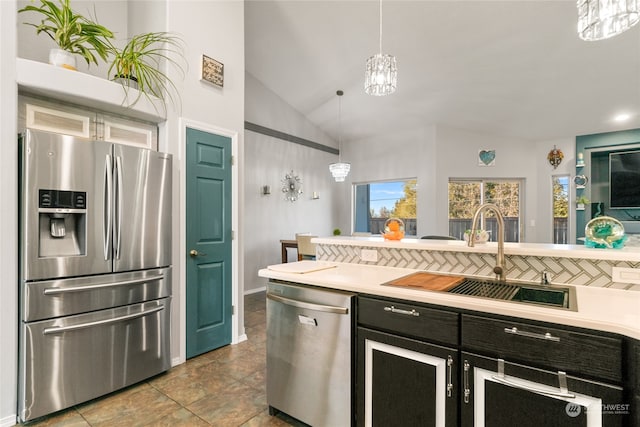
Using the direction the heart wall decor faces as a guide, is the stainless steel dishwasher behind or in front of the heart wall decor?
in front

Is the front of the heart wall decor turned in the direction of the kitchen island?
yes

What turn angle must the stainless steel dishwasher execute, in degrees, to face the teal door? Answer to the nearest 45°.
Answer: approximately 90° to its right

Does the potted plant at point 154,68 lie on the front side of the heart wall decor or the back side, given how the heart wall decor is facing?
on the front side

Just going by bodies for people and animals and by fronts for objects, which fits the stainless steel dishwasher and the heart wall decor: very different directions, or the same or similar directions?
same or similar directions

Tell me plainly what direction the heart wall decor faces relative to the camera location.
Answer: facing the viewer

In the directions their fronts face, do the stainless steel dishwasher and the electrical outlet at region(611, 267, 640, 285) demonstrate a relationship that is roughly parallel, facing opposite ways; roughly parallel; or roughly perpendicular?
roughly parallel

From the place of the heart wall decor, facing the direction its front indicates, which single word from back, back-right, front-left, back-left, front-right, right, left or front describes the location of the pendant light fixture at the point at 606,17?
front

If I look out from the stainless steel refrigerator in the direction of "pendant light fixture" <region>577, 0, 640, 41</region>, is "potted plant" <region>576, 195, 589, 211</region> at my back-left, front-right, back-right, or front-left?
front-left

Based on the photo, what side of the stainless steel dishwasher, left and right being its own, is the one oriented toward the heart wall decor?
back

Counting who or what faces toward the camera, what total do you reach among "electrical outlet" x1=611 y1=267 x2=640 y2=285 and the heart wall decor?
2

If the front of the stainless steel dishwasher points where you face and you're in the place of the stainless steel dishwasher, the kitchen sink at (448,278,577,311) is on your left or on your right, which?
on your left

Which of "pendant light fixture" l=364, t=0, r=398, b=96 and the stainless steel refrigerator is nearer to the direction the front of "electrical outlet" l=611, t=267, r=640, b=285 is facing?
the stainless steel refrigerator

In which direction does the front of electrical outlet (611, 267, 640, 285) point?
toward the camera
